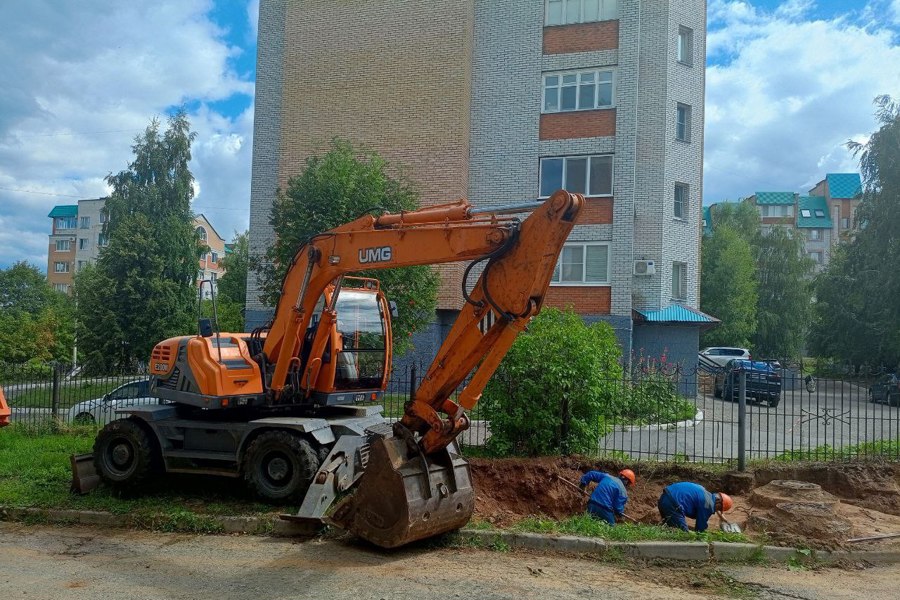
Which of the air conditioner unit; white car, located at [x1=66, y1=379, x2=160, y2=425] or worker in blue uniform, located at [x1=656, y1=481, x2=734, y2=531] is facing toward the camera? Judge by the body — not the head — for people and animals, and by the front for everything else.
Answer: the air conditioner unit

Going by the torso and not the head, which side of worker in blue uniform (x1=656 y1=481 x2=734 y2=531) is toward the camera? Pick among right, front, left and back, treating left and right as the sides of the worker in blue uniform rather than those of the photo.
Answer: right

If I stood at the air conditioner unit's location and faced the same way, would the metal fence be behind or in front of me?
in front

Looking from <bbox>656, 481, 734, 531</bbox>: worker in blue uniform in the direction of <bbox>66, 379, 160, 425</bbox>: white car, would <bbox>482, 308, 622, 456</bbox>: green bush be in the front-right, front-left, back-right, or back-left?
front-right

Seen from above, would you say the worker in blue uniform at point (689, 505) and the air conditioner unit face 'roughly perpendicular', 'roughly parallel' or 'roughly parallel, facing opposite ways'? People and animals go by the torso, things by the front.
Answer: roughly perpendicular

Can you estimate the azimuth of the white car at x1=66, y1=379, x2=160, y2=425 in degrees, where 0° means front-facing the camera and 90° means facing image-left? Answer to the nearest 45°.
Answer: approximately 90°

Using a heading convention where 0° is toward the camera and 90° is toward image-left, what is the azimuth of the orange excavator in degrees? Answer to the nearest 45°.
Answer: approximately 315°

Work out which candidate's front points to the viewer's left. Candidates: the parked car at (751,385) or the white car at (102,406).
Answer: the white car

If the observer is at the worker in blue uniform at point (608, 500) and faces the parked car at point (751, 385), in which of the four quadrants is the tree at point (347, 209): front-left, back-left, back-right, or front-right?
front-left

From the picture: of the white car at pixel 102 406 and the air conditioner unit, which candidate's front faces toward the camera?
the air conditioner unit

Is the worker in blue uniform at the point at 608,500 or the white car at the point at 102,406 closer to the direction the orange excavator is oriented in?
the worker in blue uniform

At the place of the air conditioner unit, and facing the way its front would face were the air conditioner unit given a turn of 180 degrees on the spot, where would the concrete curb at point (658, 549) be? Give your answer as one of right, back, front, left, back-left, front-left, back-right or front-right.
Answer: back

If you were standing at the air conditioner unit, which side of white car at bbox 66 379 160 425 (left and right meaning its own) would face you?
back

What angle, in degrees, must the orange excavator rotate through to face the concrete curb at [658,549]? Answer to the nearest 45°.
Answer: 0° — it already faces it

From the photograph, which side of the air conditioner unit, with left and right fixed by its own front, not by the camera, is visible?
front
